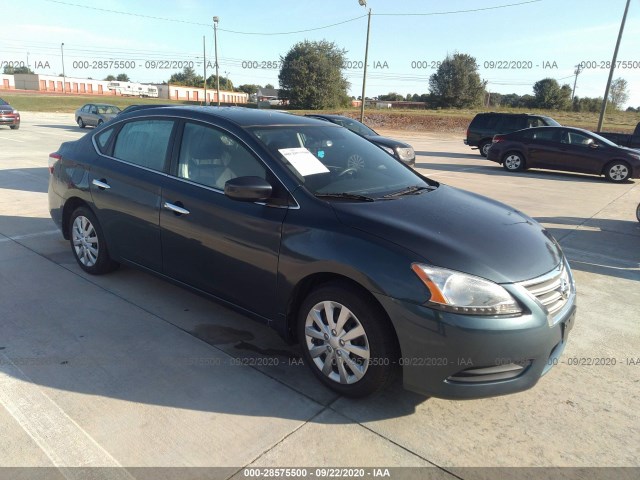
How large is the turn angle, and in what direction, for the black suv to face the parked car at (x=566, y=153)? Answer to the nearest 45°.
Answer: approximately 45° to its right

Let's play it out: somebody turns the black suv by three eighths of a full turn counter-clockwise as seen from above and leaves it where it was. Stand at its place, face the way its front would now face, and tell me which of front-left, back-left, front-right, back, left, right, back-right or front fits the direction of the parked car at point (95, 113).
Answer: front-left

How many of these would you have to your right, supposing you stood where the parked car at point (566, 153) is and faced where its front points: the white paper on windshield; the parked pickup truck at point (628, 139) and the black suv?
1

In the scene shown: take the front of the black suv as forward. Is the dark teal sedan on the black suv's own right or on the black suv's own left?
on the black suv's own right

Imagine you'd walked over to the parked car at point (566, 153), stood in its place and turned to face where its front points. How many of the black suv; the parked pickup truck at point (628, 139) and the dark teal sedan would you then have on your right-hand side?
1

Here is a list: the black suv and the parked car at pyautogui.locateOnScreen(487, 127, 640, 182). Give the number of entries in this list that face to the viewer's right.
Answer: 2

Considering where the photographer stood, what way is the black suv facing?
facing to the right of the viewer

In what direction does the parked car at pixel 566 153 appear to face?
to the viewer's right

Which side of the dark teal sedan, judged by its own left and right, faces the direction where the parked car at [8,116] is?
back

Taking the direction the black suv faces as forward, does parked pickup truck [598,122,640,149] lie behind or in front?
in front

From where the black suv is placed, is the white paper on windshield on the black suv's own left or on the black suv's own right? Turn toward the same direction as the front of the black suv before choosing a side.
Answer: on the black suv's own right

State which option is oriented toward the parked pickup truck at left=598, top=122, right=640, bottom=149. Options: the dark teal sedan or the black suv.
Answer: the black suv

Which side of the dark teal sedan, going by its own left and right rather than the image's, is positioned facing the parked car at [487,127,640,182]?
left
